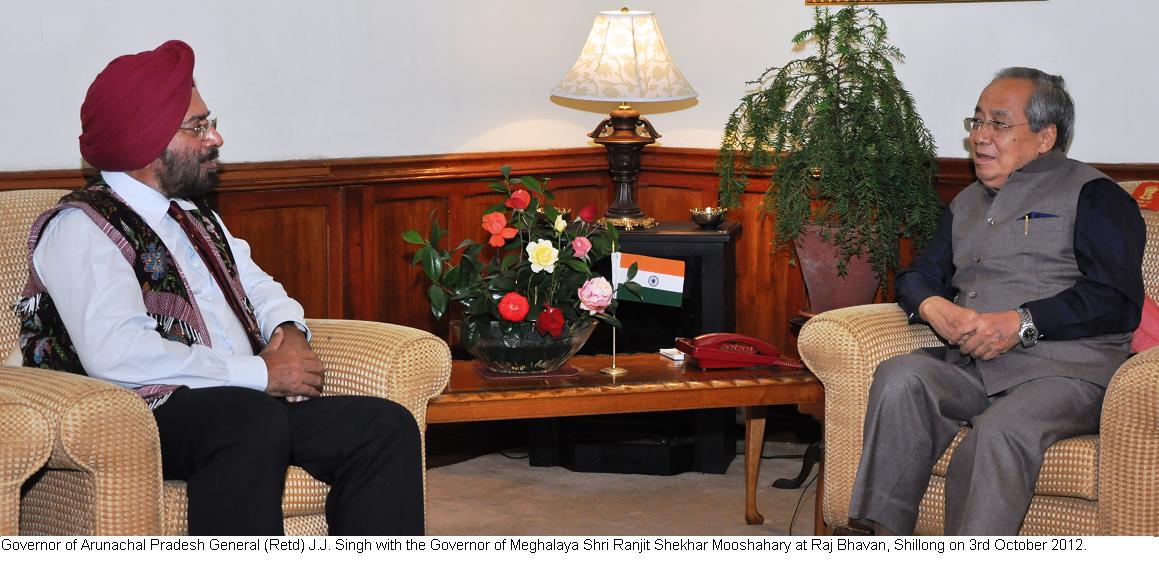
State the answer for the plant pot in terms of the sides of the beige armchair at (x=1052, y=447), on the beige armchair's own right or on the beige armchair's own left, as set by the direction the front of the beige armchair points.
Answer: on the beige armchair's own right

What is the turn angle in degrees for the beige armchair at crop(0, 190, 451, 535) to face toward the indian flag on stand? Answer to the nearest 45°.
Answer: approximately 90° to its left

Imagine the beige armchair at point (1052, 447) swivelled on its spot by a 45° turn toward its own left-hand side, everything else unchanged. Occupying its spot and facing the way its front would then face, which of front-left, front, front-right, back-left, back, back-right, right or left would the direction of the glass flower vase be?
right

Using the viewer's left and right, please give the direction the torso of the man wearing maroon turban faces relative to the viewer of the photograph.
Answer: facing the viewer and to the right of the viewer

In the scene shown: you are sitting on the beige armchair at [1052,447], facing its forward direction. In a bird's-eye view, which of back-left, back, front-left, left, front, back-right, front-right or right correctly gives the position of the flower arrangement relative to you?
front-right

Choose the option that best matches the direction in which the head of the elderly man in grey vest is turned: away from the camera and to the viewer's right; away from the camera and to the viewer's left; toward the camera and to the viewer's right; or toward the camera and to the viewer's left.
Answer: toward the camera and to the viewer's left

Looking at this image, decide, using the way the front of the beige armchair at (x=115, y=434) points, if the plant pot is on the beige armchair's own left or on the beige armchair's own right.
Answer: on the beige armchair's own left

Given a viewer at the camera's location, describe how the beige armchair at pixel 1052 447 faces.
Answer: facing the viewer and to the left of the viewer

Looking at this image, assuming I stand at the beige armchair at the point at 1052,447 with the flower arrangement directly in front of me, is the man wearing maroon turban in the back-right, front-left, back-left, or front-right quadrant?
front-left

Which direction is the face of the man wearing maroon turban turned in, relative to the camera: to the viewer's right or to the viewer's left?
to the viewer's right

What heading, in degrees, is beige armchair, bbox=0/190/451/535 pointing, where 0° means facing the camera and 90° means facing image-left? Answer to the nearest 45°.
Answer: approximately 315°

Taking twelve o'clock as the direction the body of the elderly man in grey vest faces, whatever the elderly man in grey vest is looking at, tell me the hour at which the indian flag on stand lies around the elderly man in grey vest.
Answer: The indian flag on stand is roughly at 2 o'clock from the elderly man in grey vest.

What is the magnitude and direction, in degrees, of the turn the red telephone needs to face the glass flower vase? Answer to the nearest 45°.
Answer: approximately 135° to its right
